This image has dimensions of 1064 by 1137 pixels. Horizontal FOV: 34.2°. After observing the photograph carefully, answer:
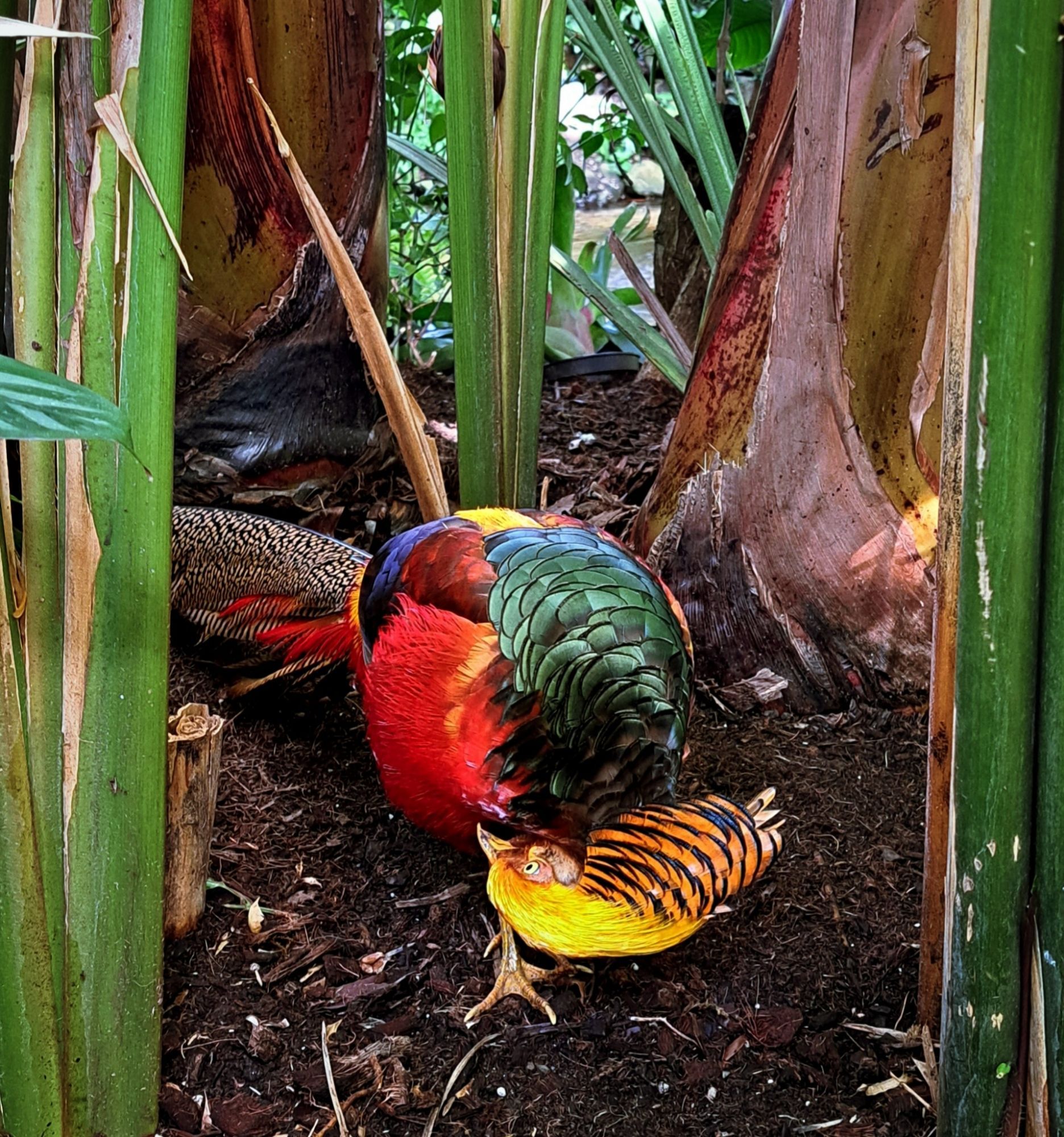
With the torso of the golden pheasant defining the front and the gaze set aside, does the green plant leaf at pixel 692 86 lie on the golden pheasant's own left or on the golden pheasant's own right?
on the golden pheasant's own left

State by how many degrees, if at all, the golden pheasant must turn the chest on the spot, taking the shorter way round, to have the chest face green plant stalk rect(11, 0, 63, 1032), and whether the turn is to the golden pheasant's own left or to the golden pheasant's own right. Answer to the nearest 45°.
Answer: approximately 90° to the golden pheasant's own right

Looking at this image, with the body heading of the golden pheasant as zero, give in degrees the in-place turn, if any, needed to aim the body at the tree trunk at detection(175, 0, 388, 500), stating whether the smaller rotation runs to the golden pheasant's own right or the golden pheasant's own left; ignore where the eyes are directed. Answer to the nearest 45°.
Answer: approximately 180°

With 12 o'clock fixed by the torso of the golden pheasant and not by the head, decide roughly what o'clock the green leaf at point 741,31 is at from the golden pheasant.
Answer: The green leaf is roughly at 8 o'clock from the golden pheasant.

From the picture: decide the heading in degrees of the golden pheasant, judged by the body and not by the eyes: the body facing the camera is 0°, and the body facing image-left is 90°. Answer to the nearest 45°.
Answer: approximately 315°

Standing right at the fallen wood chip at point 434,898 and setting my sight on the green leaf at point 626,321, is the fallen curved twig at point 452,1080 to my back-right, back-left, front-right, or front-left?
back-right
